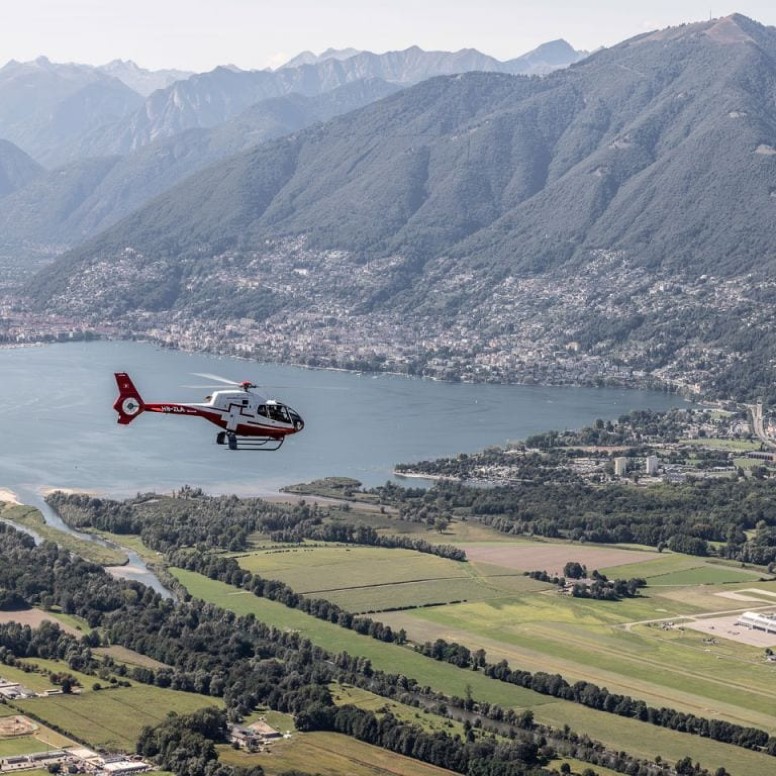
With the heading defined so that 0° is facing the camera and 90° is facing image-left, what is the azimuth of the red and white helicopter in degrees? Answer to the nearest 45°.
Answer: approximately 270°
